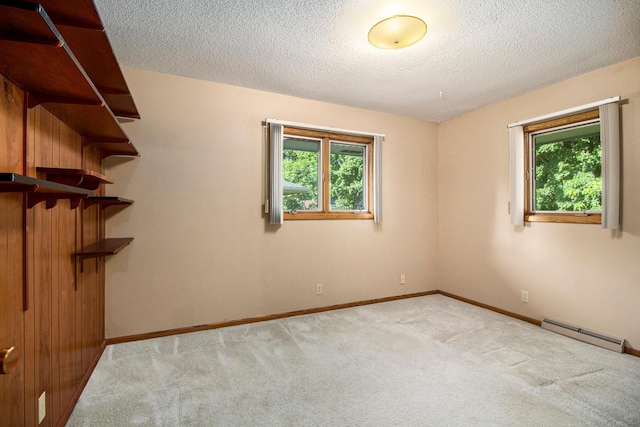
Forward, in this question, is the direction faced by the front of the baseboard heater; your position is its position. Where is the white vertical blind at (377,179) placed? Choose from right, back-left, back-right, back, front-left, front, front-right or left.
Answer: front-right

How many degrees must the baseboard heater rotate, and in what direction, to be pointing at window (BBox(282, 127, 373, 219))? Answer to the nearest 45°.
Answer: approximately 45° to its right

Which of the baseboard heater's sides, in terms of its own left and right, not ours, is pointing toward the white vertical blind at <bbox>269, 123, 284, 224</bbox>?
front

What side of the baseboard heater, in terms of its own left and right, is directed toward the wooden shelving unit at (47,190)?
front

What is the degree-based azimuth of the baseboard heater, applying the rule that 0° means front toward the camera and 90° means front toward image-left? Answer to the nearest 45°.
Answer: approximately 45°

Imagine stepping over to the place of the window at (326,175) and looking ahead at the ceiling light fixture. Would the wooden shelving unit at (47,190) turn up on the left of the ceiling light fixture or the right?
right
